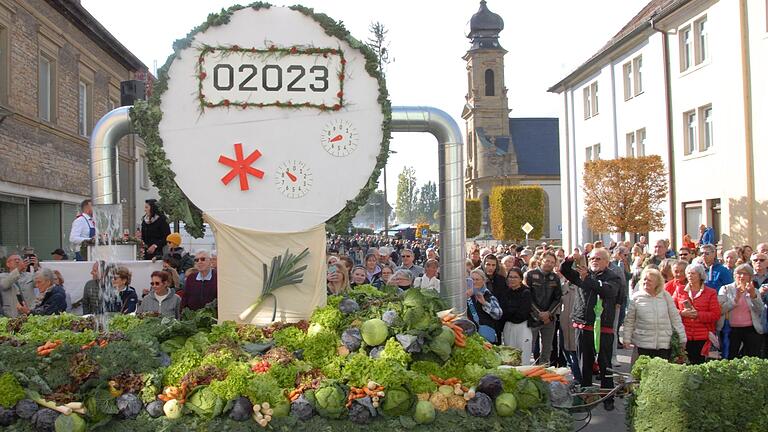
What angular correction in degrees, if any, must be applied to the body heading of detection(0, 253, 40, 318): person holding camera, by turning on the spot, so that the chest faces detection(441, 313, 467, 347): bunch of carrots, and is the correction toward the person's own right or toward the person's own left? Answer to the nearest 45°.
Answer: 0° — they already face it

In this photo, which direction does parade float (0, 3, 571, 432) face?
toward the camera

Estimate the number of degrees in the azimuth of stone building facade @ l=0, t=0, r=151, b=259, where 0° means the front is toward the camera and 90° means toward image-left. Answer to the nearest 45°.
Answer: approximately 315°

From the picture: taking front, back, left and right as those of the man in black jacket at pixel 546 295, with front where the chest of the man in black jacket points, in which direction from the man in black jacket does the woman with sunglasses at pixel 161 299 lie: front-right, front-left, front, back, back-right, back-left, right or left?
front-right

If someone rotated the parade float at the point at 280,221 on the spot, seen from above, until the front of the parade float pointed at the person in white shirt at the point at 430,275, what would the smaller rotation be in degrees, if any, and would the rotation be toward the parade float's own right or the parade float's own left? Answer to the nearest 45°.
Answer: approximately 135° to the parade float's own left

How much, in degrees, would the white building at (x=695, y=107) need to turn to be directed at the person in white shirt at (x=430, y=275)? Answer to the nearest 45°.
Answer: approximately 45° to its left

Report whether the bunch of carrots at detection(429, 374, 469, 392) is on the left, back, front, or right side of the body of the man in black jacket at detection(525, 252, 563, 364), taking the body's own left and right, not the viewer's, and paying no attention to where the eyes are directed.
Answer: front

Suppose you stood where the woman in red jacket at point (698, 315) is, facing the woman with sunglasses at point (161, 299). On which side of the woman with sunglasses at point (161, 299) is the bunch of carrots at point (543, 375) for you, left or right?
left

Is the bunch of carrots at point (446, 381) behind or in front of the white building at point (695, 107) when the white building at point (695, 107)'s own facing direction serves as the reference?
in front

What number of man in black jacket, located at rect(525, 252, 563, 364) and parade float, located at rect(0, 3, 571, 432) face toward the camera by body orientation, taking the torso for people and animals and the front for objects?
2

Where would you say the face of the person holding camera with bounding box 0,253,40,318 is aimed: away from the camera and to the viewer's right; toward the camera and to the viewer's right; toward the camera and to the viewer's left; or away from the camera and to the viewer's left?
toward the camera and to the viewer's right

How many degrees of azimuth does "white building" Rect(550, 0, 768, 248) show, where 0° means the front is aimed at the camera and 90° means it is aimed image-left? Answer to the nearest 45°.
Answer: approximately 45°
